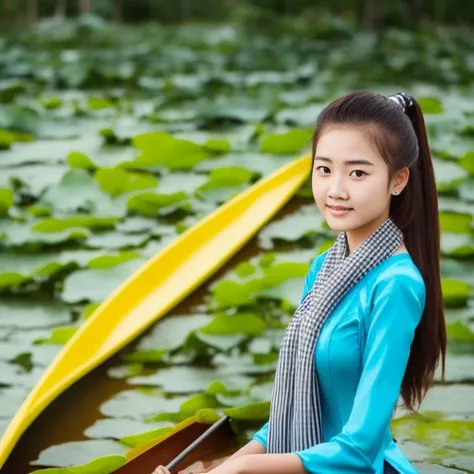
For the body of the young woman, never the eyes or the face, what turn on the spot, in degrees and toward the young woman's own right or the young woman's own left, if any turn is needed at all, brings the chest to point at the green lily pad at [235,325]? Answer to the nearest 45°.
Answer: approximately 135° to the young woman's own right

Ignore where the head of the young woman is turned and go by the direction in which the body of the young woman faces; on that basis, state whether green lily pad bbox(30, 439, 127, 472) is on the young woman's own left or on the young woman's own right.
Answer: on the young woman's own right

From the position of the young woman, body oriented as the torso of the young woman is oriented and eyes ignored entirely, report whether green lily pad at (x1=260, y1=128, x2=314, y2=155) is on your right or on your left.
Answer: on your right

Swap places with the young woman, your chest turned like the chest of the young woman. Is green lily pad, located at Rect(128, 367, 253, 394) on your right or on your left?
on your right

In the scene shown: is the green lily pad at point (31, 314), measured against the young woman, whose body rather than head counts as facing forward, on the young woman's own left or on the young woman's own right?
on the young woman's own right

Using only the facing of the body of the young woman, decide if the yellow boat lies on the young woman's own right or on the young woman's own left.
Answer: on the young woman's own right

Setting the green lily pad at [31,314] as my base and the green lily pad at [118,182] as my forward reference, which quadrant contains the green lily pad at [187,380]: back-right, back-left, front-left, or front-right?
back-right

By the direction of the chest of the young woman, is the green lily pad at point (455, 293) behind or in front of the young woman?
behind

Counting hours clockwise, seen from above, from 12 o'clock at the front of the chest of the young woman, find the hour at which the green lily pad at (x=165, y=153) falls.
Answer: The green lily pad is roughly at 4 o'clock from the young woman.

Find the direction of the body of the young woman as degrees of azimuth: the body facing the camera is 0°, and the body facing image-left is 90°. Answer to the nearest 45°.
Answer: approximately 45°

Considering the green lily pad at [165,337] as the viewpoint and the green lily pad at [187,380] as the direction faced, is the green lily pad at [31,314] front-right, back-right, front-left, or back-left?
back-right

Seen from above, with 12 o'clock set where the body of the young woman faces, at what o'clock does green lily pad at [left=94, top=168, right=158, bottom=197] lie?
The green lily pad is roughly at 4 o'clock from the young woman.
